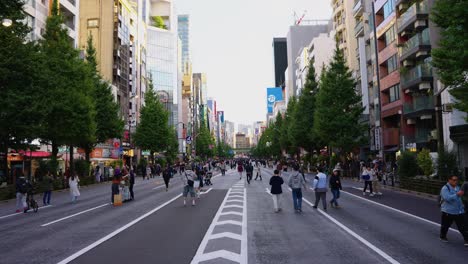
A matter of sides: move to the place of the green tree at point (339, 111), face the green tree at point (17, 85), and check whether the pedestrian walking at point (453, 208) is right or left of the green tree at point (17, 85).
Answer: left

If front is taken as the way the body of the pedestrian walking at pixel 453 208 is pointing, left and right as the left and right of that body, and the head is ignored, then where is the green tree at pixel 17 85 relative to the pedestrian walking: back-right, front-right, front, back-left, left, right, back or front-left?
back-right
